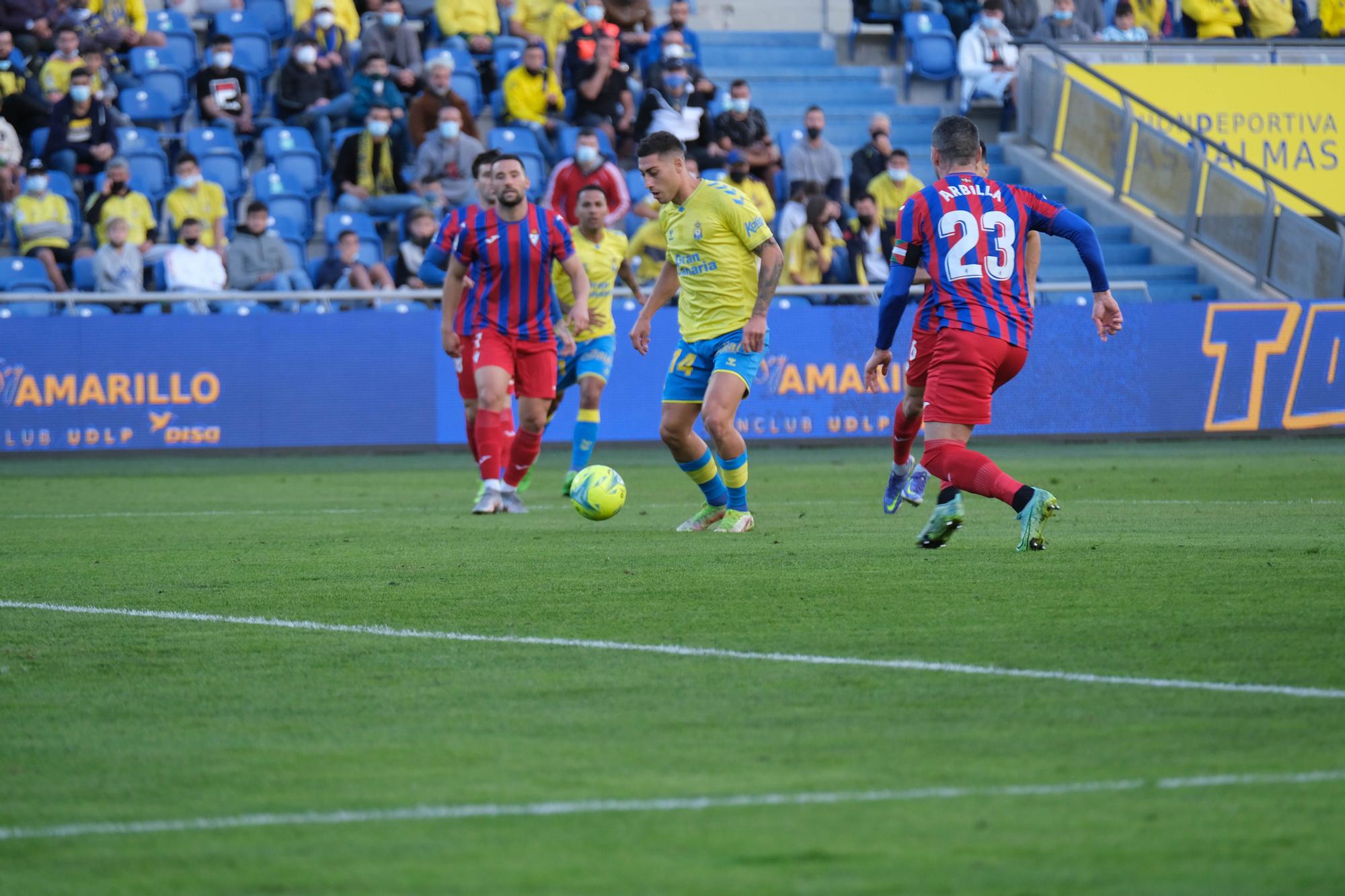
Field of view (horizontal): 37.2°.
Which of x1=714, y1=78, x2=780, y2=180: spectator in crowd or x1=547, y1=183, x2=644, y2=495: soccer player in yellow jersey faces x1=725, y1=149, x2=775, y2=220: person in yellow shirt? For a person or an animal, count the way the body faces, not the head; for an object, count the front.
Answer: the spectator in crowd

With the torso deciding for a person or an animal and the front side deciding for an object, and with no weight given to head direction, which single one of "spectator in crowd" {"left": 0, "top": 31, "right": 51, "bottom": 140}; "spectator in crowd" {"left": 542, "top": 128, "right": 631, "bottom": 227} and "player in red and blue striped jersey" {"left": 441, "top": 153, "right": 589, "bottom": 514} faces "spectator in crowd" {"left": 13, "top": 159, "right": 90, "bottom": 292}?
"spectator in crowd" {"left": 0, "top": 31, "right": 51, "bottom": 140}

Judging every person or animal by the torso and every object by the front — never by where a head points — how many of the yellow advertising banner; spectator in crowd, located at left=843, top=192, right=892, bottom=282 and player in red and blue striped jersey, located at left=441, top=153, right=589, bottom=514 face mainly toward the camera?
3

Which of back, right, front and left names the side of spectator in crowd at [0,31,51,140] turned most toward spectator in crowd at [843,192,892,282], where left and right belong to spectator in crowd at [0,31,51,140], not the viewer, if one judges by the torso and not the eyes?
left

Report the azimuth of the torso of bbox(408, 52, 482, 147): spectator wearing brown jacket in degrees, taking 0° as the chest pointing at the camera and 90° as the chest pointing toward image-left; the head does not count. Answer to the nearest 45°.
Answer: approximately 0°

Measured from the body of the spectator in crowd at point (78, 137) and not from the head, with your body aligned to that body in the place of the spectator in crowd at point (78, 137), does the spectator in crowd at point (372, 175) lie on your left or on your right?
on your left

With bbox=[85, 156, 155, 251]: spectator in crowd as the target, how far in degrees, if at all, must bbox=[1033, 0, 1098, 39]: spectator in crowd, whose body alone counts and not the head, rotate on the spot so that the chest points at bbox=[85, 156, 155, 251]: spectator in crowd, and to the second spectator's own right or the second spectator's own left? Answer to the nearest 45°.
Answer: approximately 45° to the second spectator's own right

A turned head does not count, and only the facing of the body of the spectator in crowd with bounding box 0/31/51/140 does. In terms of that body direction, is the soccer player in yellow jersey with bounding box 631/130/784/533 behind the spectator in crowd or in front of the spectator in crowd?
in front

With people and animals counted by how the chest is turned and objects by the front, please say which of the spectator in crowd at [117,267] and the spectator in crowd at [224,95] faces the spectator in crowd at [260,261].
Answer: the spectator in crowd at [224,95]

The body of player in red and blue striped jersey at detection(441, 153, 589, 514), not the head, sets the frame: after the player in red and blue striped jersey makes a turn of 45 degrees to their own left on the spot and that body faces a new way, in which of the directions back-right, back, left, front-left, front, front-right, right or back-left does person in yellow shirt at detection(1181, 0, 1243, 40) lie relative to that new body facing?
left

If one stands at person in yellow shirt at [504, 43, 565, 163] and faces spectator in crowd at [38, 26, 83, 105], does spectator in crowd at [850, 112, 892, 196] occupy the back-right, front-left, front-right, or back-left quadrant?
back-left
